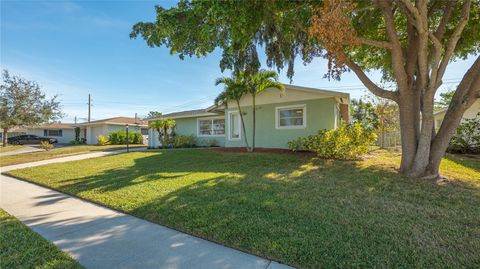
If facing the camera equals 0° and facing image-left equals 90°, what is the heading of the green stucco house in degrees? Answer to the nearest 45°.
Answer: approximately 45°

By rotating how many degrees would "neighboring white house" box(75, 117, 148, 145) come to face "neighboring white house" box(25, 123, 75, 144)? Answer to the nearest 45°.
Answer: approximately 90° to its right

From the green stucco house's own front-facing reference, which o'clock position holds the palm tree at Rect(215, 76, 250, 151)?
The palm tree is roughly at 1 o'clock from the green stucco house.

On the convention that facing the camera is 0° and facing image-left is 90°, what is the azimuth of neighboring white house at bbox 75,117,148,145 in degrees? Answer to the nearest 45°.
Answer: approximately 45°

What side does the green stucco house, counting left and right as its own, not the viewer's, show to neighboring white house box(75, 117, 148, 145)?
right

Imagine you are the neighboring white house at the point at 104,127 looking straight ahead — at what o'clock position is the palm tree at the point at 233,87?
The palm tree is roughly at 10 o'clock from the neighboring white house.

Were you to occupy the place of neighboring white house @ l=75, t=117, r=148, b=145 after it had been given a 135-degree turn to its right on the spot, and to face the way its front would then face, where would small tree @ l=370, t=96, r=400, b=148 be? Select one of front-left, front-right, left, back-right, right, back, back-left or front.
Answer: back-right

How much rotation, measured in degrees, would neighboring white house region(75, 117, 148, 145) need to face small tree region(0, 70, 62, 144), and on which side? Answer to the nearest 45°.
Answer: approximately 45° to its right

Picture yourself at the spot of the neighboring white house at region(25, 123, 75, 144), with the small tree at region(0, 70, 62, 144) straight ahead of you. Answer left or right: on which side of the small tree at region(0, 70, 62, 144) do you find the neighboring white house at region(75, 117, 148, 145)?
left

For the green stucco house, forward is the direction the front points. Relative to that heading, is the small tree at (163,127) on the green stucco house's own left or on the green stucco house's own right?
on the green stucco house's own right

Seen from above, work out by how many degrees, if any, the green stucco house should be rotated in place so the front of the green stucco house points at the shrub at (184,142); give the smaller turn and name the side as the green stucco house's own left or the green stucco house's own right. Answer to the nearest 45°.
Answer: approximately 90° to the green stucco house's own right

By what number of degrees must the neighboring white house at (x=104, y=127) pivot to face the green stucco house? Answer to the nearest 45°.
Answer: approximately 45° to its left

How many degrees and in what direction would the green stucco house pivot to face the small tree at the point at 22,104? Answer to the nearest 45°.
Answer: approximately 90° to its right
